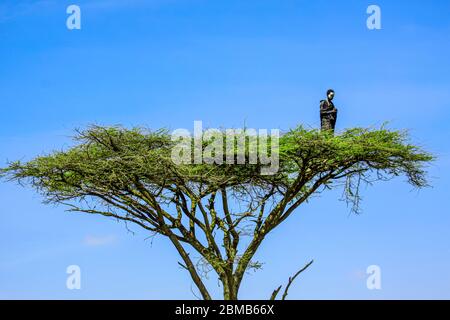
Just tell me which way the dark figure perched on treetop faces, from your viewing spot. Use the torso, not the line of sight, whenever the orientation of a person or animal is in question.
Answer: facing the viewer and to the right of the viewer
